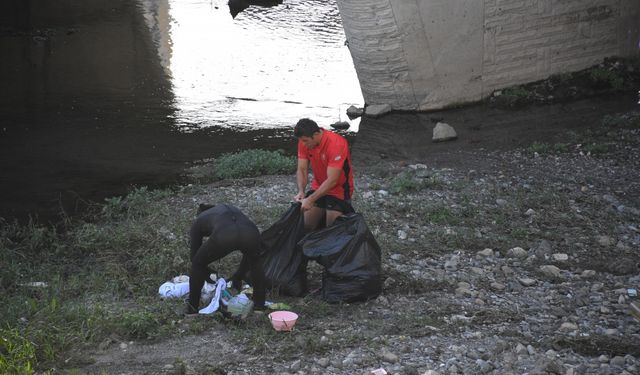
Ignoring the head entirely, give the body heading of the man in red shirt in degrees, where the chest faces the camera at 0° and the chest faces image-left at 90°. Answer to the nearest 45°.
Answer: approximately 45°

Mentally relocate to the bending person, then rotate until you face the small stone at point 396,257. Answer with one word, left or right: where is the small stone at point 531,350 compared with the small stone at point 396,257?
right

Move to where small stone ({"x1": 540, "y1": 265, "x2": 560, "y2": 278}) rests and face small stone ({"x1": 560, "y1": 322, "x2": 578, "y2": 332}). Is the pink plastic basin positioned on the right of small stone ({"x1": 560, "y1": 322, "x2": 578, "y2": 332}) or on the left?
right

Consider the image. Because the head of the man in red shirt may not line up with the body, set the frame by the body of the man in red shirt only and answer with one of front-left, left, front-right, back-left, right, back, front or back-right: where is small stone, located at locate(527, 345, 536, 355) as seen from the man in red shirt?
left

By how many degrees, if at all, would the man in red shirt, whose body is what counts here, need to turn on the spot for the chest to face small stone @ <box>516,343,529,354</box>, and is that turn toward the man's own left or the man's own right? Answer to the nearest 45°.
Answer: approximately 90° to the man's own left

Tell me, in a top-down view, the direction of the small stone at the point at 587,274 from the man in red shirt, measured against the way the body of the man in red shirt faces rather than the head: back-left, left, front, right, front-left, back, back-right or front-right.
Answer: back-left

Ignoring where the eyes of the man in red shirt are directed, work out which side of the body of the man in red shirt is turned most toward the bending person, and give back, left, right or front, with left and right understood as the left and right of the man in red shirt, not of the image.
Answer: front

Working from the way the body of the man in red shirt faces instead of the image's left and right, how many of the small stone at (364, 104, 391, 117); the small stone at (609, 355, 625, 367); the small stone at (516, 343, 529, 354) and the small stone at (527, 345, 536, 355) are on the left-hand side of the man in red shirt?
3

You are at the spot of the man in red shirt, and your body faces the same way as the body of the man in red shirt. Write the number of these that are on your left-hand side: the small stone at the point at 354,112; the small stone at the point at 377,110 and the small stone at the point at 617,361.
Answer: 1
